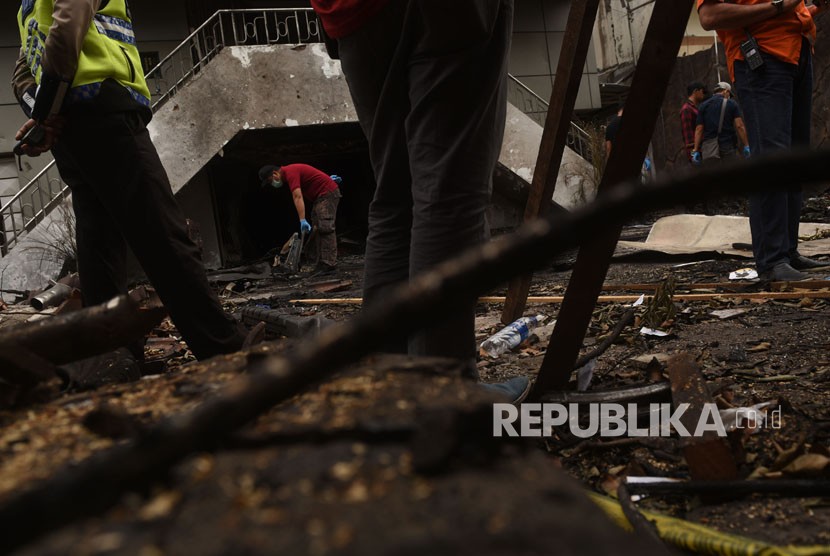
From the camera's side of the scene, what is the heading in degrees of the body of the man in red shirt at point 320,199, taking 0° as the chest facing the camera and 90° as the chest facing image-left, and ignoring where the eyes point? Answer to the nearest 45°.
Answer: approximately 90°

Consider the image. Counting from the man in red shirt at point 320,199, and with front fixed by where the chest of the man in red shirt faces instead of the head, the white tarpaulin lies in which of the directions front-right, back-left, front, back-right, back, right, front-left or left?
back-left

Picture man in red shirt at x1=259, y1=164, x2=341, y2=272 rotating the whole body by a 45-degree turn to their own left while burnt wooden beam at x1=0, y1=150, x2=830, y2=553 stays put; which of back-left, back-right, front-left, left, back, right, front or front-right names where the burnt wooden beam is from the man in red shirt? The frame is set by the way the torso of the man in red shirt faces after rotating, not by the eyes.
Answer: front-left

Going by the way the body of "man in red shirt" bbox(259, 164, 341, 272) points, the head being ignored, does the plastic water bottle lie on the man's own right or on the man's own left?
on the man's own left

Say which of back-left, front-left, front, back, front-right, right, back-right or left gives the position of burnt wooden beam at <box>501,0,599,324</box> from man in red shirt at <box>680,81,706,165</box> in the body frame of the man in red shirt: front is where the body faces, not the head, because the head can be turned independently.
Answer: right
